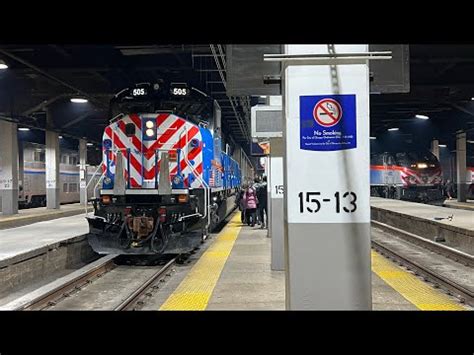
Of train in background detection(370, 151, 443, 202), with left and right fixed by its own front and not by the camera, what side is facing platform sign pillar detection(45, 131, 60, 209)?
right

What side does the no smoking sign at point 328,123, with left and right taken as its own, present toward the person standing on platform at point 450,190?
back

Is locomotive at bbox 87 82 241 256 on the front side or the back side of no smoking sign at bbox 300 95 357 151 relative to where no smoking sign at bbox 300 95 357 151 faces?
on the back side

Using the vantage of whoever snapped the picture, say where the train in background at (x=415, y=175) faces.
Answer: facing the viewer and to the right of the viewer

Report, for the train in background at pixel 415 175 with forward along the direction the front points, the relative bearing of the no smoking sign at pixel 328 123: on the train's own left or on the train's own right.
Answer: on the train's own right

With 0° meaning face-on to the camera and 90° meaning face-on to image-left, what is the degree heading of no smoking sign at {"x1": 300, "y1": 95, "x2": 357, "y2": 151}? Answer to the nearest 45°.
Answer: approximately 0°

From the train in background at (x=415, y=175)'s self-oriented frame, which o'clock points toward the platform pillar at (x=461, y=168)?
The platform pillar is roughly at 9 o'clock from the train in background.

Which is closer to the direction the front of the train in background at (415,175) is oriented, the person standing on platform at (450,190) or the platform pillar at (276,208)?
the platform pillar

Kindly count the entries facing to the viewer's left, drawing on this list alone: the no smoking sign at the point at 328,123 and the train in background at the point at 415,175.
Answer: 0

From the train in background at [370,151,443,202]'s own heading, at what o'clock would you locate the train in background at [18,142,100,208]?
the train in background at [18,142,100,208] is roughly at 4 o'clock from the train in background at [370,151,443,202].

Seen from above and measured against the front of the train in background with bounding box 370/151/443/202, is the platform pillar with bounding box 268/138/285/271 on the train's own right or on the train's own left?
on the train's own right

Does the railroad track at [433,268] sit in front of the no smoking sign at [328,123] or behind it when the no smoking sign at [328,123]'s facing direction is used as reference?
behind

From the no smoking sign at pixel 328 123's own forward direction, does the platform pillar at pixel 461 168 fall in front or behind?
behind

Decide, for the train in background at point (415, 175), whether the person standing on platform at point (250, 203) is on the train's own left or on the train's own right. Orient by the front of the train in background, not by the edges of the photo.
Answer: on the train's own right
